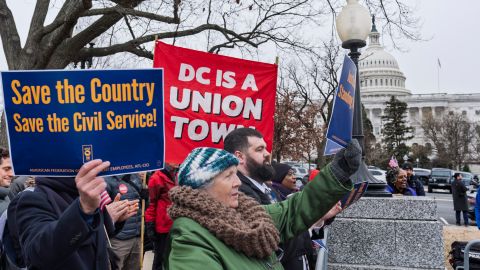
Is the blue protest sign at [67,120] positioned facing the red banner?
no

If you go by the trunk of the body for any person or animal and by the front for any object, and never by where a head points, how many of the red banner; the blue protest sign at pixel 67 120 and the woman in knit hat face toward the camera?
2

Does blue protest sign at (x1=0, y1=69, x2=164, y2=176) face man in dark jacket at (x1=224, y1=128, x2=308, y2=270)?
no

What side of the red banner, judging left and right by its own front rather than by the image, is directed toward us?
front

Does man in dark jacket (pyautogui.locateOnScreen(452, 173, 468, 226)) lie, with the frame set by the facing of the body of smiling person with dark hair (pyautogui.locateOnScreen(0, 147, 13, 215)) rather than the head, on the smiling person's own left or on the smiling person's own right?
on the smiling person's own left

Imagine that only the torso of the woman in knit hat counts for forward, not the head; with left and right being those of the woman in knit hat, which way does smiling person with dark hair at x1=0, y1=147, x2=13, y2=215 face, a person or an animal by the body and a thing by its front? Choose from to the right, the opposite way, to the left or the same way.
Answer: the same way

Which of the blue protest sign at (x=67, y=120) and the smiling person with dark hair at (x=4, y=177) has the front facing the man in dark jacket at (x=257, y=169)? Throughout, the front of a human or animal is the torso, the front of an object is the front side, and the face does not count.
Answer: the smiling person with dark hair

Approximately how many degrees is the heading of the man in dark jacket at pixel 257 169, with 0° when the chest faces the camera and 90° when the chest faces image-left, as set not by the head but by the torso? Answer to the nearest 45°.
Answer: approximately 270°

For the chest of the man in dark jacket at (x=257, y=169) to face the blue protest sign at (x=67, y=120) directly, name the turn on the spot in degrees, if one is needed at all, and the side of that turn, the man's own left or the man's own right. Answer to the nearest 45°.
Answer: approximately 135° to the man's own right

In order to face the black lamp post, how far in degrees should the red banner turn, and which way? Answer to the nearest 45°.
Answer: approximately 90° to its left

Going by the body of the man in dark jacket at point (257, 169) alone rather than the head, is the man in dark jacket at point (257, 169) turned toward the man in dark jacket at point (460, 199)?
no

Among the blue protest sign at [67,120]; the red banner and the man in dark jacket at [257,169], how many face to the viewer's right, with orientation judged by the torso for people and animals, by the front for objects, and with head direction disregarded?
1

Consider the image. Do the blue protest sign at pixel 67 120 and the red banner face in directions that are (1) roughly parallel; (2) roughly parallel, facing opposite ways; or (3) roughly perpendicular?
roughly parallel

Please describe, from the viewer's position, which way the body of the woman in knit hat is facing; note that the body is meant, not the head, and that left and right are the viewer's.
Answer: facing to the right of the viewer

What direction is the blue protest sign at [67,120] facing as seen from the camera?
toward the camera

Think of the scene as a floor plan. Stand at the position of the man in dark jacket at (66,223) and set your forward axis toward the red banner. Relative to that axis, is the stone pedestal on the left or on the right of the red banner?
right
